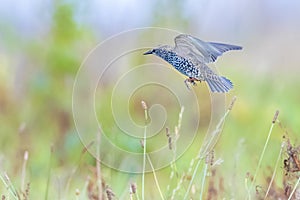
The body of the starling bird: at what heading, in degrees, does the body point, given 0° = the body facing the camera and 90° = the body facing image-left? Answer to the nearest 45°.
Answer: approximately 90°
